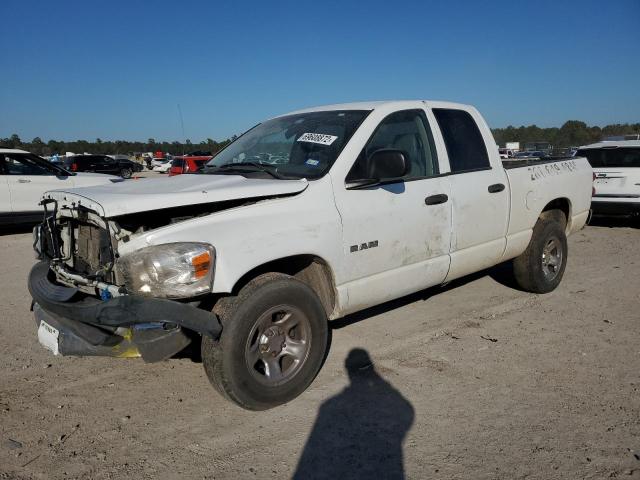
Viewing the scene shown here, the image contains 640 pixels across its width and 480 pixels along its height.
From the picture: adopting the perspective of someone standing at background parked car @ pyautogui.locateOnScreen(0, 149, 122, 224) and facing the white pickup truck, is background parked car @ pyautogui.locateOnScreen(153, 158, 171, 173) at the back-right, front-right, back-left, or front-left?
back-left

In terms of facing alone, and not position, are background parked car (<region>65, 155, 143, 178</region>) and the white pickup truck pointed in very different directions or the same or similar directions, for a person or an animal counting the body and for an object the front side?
very different directions

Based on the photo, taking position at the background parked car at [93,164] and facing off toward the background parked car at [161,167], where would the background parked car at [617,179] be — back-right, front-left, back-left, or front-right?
back-right

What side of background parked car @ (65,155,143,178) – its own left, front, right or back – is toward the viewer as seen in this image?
right

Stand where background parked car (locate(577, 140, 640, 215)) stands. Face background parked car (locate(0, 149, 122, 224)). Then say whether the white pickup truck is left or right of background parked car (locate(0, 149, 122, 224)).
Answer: left

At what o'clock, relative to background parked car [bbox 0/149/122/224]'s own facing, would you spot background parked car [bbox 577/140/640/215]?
background parked car [bbox 577/140/640/215] is roughly at 1 o'clock from background parked car [bbox 0/149/122/224].

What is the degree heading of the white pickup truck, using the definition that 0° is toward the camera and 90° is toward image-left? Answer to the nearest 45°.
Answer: approximately 45°

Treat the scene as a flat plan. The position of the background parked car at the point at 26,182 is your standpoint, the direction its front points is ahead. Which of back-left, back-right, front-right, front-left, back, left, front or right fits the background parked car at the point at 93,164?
left

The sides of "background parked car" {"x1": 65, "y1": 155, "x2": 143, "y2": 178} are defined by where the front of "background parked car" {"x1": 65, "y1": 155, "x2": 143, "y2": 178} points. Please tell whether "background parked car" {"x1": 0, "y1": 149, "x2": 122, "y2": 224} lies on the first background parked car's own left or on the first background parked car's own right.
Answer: on the first background parked car's own right

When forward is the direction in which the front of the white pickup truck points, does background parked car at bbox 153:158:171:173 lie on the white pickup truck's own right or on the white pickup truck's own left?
on the white pickup truck's own right

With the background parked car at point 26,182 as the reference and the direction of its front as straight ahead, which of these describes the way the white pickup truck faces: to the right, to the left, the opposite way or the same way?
the opposite way

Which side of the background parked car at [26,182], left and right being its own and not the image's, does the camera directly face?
right
